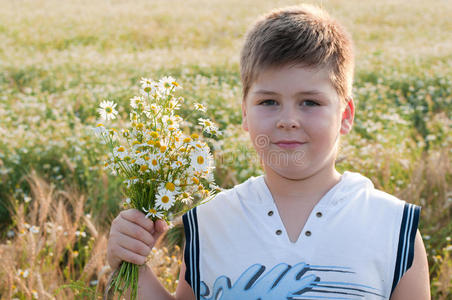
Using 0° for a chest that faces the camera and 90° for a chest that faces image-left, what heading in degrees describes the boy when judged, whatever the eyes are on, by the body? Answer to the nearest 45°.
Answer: approximately 0°

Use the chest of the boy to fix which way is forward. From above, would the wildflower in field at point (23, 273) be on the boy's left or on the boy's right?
on the boy's right
